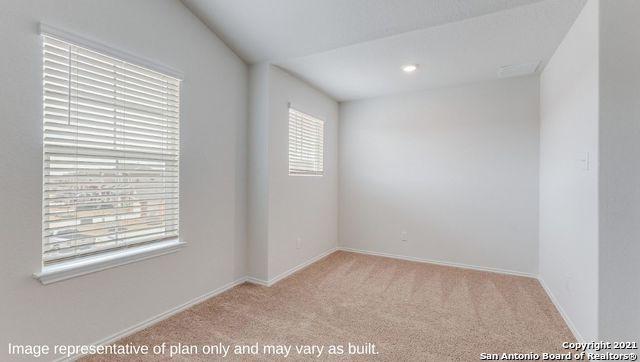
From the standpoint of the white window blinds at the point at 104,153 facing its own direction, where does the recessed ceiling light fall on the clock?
The recessed ceiling light is roughly at 11 o'clock from the white window blinds.

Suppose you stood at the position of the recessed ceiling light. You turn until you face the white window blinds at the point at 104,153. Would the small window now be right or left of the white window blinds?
right

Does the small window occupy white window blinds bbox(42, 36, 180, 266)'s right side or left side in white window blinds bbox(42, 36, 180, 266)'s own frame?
on its left
